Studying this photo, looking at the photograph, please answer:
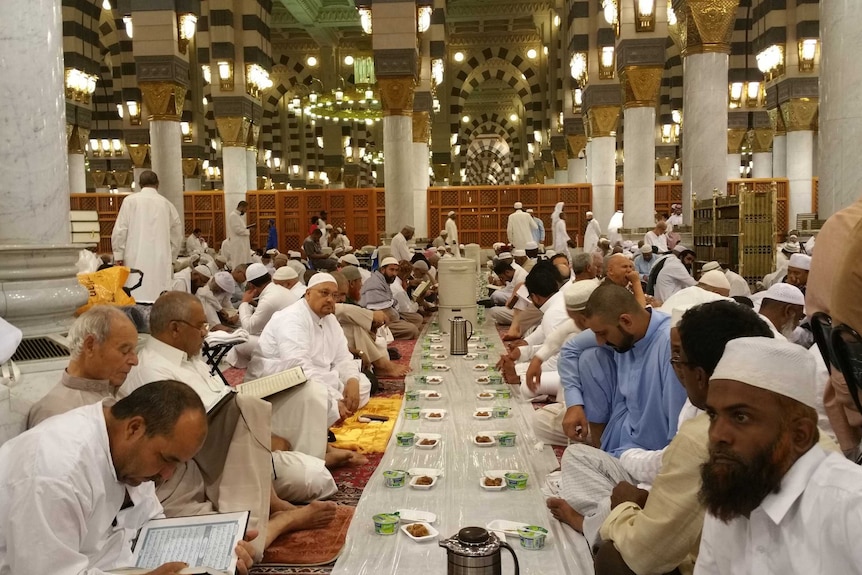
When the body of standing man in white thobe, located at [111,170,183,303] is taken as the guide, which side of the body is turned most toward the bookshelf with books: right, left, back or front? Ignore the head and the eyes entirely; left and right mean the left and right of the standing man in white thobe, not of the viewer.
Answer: right

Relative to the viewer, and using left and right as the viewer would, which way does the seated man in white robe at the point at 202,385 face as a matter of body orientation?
facing to the right of the viewer

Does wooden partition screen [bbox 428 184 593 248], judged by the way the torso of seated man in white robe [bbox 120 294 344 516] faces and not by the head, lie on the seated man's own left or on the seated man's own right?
on the seated man's own left

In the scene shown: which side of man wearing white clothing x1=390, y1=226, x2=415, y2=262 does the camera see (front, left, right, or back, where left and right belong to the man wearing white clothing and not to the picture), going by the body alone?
right

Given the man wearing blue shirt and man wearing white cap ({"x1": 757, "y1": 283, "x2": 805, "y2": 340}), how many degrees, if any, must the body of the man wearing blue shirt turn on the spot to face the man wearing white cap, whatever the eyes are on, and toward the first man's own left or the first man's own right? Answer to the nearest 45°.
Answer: approximately 180°

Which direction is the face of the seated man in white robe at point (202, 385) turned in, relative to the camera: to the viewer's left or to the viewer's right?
to the viewer's right

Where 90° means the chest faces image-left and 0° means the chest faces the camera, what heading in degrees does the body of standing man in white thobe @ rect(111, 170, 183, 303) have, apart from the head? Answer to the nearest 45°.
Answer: approximately 180°

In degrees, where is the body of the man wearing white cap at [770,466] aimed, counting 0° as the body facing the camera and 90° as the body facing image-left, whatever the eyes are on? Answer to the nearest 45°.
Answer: approximately 45°

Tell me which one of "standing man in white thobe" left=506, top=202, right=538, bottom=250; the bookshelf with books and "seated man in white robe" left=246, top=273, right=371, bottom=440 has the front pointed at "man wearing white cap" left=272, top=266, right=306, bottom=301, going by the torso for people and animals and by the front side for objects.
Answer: the bookshelf with books

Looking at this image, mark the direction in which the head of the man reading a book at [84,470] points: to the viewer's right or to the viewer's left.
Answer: to the viewer's right
